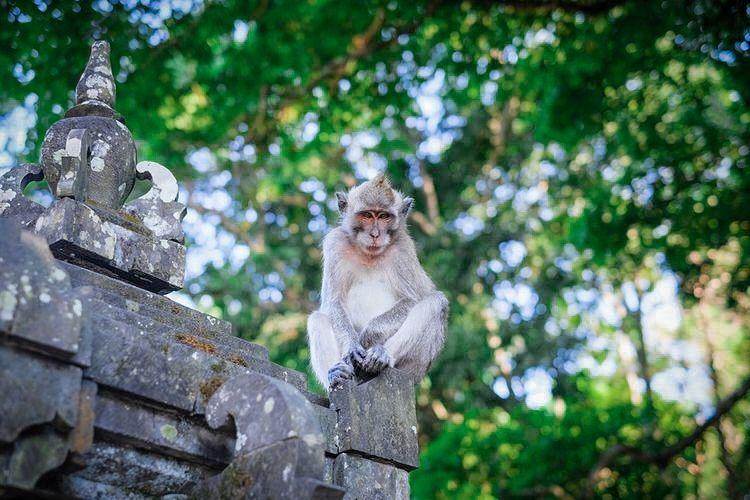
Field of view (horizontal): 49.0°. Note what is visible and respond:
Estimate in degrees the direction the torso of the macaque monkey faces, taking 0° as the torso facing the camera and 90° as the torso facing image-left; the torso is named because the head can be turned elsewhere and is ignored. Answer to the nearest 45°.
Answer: approximately 0°
